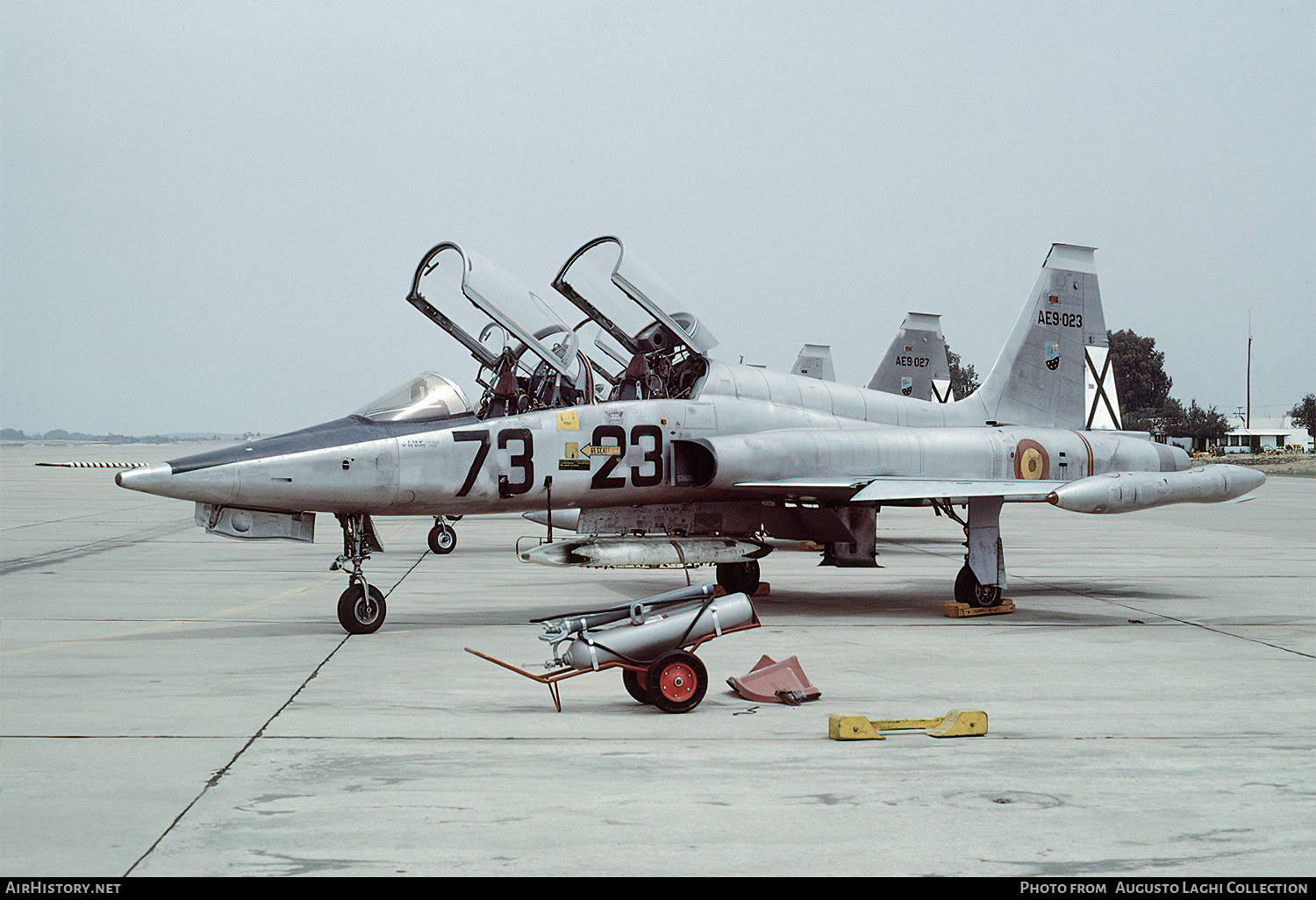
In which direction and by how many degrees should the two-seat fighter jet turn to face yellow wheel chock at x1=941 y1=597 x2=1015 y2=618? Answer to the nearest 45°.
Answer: approximately 135° to its left

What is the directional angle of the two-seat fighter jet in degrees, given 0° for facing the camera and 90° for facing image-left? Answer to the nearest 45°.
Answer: approximately 45°
